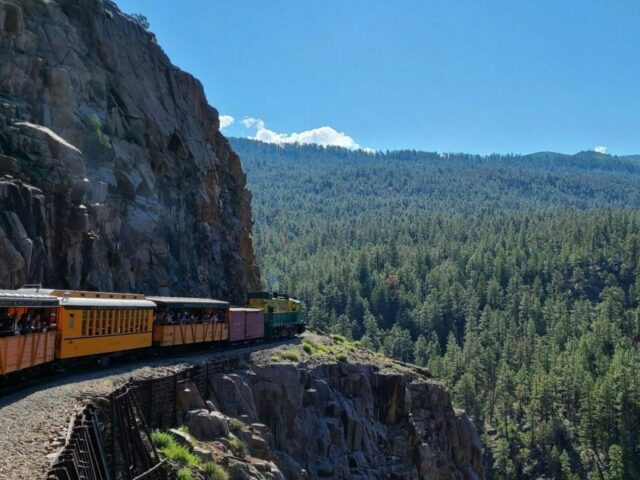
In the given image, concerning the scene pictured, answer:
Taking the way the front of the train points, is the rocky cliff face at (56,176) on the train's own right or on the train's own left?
on the train's own left

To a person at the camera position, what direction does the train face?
facing away from the viewer and to the right of the viewer

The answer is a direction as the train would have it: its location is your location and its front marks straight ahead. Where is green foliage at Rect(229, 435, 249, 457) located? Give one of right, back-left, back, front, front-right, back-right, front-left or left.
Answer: right

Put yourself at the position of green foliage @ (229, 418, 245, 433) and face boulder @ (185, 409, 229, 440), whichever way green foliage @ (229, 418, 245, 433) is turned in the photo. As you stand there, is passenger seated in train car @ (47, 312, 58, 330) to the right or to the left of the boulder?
right

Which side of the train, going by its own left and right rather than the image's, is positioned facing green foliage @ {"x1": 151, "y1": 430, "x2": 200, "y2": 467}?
right

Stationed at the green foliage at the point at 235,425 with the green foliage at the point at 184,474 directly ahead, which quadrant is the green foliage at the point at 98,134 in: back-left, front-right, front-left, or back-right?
back-right

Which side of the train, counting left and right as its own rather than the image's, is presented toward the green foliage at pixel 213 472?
right
